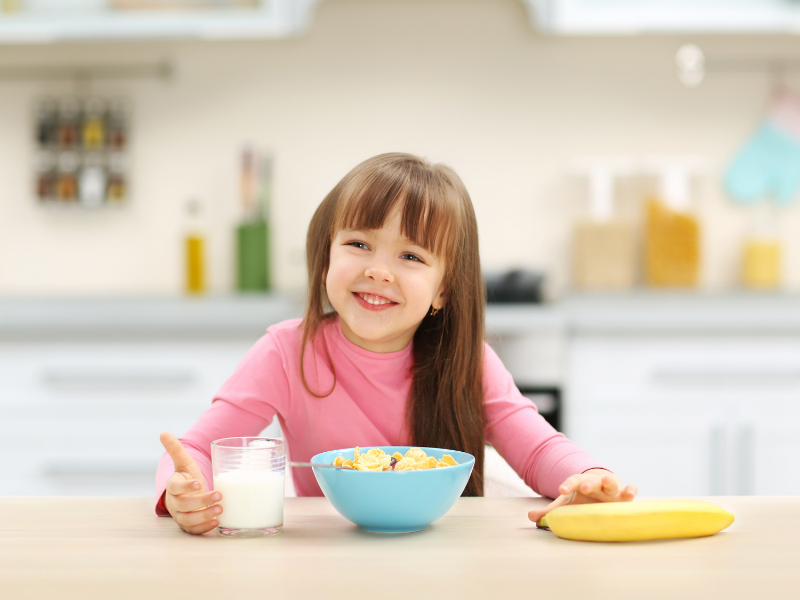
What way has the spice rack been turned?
toward the camera

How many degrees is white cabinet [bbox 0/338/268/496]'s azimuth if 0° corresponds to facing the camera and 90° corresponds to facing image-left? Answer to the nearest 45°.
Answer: approximately 0°

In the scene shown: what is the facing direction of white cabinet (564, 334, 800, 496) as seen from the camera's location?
facing the viewer

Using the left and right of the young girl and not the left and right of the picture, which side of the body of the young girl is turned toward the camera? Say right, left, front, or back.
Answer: front

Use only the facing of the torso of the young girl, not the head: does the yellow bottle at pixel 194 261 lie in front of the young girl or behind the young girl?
behind

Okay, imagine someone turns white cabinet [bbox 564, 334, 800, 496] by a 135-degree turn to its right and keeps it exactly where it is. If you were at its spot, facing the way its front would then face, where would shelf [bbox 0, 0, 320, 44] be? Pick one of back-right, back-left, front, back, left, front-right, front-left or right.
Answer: front-left

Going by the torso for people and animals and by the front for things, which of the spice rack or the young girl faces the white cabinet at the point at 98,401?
the spice rack

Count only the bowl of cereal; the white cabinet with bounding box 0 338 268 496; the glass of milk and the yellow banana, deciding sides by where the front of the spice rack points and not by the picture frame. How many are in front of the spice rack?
4

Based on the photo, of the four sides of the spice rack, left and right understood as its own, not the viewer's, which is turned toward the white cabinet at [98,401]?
front

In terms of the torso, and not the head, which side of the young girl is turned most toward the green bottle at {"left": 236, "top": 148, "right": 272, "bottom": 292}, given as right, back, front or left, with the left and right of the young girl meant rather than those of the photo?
back

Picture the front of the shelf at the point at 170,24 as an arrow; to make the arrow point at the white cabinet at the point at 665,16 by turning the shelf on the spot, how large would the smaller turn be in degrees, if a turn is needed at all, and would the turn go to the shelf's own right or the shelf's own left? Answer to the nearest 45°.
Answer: approximately 90° to the shelf's own left

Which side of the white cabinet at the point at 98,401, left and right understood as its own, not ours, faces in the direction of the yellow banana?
front
